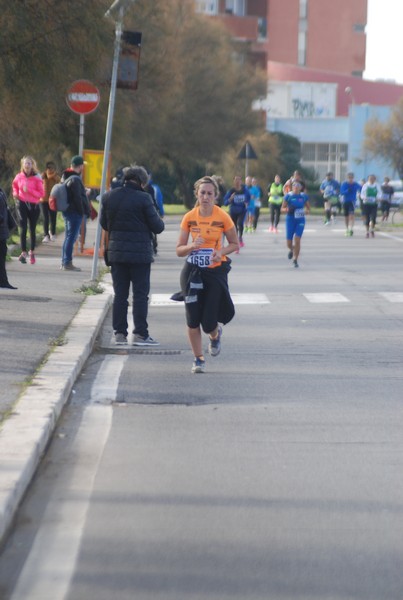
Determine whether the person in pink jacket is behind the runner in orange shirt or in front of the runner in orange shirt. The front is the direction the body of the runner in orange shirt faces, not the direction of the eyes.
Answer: behind

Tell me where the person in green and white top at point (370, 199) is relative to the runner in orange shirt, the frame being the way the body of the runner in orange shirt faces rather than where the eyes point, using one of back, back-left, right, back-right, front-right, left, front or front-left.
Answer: back

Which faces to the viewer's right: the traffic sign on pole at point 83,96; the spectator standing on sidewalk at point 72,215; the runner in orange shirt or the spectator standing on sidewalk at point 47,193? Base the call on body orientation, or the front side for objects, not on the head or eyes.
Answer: the spectator standing on sidewalk at point 72,215

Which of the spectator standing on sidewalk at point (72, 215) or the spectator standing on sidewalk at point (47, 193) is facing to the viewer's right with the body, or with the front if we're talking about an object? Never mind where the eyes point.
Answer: the spectator standing on sidewalk at point (72, 215)

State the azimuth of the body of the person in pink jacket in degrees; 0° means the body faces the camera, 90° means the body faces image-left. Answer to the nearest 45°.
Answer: approximately 0°

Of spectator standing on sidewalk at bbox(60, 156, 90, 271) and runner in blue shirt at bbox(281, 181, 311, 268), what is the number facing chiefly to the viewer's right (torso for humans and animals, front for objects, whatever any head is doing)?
1

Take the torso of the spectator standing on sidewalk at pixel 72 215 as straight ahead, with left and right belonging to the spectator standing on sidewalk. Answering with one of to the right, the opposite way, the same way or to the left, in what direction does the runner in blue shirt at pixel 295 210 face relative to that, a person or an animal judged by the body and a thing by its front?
to the right

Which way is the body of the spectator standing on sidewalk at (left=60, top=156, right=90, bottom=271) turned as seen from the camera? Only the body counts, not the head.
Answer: to the viewer's right
